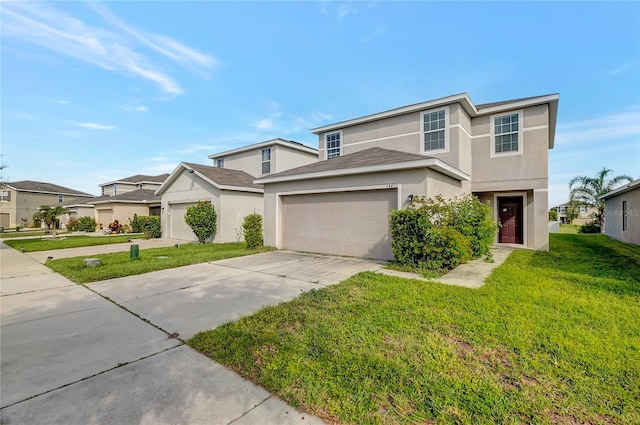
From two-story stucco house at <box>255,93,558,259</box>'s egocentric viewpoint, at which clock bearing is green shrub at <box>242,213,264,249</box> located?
The green shrub is roughly at 1 o'clock from the two-story stucco house.

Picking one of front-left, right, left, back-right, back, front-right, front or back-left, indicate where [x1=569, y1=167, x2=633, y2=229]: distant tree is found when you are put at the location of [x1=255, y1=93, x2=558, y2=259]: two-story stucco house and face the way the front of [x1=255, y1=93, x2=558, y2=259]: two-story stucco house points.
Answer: back

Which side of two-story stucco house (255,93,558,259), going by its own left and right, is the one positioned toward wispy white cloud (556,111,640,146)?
back

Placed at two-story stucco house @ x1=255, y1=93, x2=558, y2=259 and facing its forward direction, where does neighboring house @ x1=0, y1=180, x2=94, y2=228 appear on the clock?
The neighboring house is roughly at 2 o'clock from the two-story stucco house.

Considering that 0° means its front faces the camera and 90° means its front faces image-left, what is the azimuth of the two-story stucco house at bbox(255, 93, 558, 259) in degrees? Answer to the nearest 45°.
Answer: approximately 45°

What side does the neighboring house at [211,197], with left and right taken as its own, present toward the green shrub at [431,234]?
left

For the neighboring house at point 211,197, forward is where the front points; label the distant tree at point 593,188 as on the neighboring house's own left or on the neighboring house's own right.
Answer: on the neighboring house's own left

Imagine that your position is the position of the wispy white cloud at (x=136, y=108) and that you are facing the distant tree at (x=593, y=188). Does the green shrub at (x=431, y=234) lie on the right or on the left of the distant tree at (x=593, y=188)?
right
